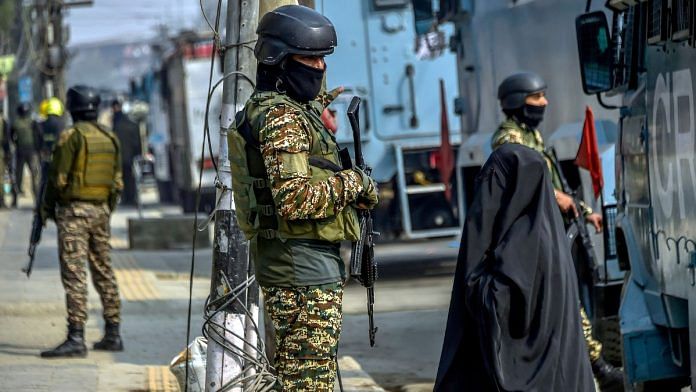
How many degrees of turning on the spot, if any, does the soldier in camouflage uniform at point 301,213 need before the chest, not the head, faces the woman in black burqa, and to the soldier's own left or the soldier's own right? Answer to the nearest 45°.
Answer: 0° — they already face them

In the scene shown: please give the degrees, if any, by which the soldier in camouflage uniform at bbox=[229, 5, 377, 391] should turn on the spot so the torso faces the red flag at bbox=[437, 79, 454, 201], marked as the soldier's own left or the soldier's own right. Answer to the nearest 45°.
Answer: approximately 90° to the soldier's own left

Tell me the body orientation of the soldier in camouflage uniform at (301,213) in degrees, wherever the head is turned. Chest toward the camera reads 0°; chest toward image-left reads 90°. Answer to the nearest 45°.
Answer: approximately 270°
